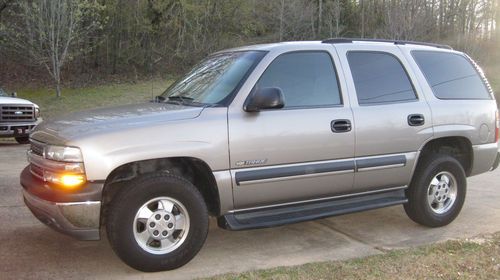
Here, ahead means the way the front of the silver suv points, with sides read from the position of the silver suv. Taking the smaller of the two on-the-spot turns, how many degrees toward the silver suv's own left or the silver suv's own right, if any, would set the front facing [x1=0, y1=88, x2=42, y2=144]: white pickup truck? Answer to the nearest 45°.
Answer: approximately 90° to the silver suv's own right

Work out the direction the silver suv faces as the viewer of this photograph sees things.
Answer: facing the viewer and to the left of the viewer

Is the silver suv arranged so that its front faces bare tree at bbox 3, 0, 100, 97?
no

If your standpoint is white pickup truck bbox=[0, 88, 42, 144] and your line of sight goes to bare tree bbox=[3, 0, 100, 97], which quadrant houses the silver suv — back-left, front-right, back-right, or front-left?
back-right
